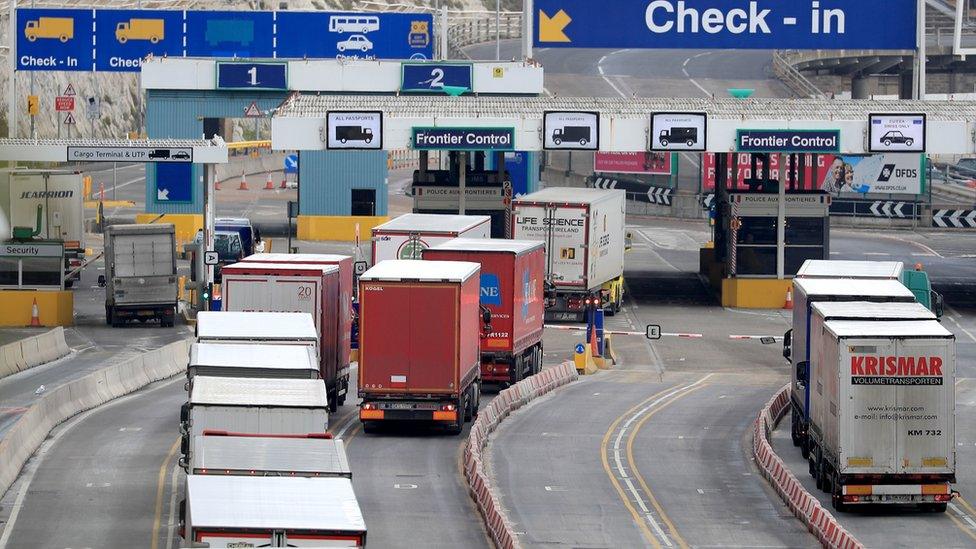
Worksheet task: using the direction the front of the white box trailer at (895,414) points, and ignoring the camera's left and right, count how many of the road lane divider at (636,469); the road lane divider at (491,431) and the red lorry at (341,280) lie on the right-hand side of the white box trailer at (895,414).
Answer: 0

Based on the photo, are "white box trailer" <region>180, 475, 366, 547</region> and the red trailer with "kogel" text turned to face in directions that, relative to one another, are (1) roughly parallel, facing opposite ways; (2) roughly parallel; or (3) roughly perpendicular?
roughly parallel

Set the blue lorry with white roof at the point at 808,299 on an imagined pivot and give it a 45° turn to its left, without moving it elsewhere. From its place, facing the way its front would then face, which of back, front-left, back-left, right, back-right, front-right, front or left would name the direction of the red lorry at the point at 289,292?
front-left

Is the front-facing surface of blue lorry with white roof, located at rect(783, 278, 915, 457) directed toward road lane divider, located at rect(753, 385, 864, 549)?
no

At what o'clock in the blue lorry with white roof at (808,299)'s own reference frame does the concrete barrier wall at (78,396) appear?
The concrete barrier wall is roughly at 9 o'clock from the blue lorry with white roof.

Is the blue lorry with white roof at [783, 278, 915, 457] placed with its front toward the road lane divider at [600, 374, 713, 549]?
no

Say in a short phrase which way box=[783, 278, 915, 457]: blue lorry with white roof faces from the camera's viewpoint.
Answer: facing away from the viewer

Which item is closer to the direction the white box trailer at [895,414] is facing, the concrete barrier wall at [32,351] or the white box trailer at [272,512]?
the concrete barrier wall

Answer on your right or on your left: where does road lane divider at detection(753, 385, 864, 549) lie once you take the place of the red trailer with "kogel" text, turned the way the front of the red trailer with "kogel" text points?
on your right

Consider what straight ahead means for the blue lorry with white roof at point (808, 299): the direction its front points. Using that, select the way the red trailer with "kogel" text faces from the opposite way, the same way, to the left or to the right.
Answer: the same way

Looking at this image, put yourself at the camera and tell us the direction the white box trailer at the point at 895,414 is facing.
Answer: facing away from the viewer

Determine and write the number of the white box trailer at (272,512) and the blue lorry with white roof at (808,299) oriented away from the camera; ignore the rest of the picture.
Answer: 2

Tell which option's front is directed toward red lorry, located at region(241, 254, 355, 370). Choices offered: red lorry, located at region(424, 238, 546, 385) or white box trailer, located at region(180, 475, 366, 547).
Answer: the white box trailer

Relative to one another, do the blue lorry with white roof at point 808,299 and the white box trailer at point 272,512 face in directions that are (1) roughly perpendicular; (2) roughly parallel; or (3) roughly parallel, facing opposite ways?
roughly parallel

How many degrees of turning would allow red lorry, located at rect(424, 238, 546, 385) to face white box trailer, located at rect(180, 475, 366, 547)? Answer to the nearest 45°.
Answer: approximately 180°

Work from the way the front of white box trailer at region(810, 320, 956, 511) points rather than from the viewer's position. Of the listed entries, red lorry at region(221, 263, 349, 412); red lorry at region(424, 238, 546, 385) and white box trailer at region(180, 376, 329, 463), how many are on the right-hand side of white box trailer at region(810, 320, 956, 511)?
0

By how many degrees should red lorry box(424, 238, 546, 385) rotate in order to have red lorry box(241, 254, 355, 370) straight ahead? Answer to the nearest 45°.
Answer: approximately 90° to its left

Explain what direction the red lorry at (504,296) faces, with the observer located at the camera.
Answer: facing away from the viewer

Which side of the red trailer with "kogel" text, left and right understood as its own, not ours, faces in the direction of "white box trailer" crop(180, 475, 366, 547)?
back

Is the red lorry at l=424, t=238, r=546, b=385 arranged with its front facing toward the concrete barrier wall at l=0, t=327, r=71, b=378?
no

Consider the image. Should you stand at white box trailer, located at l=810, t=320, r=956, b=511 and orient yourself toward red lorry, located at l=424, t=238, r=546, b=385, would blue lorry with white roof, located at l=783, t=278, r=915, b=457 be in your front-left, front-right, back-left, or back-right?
front-right

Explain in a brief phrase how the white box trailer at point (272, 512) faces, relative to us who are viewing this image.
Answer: facing away from the viewer
